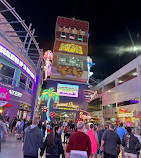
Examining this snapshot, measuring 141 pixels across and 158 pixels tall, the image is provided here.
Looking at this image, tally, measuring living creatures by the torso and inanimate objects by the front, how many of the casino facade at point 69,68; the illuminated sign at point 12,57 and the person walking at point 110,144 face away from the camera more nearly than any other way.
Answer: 1

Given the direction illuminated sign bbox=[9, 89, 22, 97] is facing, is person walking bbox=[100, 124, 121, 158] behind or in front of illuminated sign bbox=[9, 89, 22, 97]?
in front

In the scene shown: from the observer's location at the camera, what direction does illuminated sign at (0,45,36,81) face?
facing the viewer and to the right of the viewer

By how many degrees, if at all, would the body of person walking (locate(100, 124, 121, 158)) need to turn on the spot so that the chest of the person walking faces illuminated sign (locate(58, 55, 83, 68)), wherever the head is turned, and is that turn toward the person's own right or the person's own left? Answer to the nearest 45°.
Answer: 0° — they already face it

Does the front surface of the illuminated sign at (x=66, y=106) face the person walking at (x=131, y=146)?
yes

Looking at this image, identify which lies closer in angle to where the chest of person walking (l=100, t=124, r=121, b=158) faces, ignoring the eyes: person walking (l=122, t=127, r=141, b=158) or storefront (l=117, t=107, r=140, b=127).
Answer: the storefront

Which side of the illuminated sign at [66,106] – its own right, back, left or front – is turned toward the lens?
front

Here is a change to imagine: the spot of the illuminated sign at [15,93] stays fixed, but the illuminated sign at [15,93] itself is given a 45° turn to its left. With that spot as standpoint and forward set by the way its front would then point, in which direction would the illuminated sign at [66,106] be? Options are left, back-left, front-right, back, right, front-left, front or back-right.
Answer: front-left

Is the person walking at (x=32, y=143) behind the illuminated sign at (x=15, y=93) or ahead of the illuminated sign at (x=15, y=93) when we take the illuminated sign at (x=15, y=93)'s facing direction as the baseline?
ahead

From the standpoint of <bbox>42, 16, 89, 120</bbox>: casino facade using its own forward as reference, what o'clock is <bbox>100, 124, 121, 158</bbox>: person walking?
The person walking is roughly at 12 o'clock from the casino facade.

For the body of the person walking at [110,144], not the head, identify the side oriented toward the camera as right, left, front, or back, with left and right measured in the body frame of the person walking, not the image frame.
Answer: back

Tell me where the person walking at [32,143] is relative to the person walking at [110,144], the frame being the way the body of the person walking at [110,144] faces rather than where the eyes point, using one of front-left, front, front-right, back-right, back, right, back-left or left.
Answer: back-left

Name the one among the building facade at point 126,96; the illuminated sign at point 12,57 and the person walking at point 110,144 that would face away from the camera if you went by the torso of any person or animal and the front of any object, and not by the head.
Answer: the person walking
